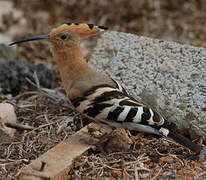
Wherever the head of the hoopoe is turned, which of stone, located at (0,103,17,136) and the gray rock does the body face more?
the stone

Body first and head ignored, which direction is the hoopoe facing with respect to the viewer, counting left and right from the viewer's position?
facing to the left of the viewer

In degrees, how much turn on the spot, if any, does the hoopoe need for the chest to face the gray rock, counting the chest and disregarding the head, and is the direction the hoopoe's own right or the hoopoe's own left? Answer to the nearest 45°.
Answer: approximately 135° to the hoopoe's own right

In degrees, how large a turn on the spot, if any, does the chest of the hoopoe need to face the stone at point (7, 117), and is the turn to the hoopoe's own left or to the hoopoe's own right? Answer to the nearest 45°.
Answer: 0° — it already faces it

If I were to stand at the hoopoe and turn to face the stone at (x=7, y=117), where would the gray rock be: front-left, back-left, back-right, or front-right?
back-right
